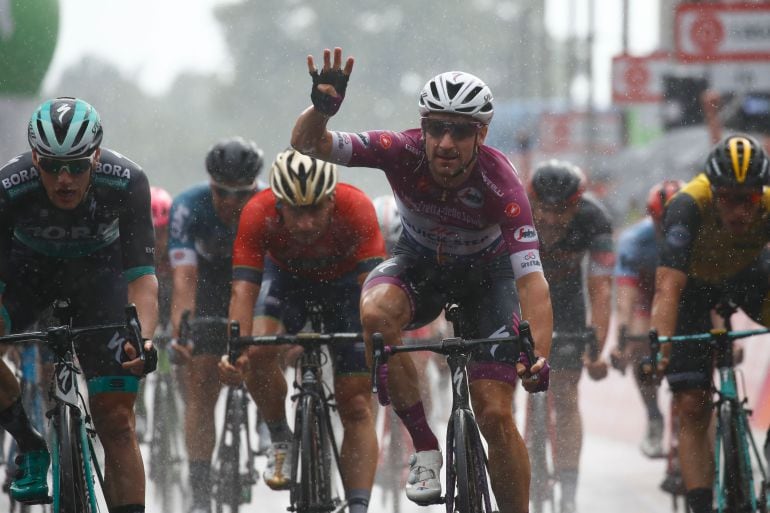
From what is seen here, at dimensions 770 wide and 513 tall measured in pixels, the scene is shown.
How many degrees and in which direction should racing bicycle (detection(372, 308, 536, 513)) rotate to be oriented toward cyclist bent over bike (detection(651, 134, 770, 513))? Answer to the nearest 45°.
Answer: approximately 135° to its left

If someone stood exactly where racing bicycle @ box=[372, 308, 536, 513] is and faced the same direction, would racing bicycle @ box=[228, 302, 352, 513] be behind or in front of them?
behind

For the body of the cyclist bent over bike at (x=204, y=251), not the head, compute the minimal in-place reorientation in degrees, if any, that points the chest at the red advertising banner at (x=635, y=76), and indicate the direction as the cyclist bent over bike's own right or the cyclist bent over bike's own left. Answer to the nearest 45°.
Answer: approximately 135° to the cyclist bent over bike's own left

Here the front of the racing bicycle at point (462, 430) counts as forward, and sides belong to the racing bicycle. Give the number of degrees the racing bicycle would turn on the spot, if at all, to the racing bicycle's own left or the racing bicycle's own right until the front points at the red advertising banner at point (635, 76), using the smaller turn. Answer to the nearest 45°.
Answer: approximately 180°

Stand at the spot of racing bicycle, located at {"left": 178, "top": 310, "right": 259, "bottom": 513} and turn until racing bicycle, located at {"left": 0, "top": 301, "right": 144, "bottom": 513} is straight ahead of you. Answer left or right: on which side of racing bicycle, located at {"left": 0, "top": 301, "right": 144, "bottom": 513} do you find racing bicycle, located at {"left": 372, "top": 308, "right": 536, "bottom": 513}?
left

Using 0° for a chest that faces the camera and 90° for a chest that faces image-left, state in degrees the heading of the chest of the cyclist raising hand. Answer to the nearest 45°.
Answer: approximately 0°
